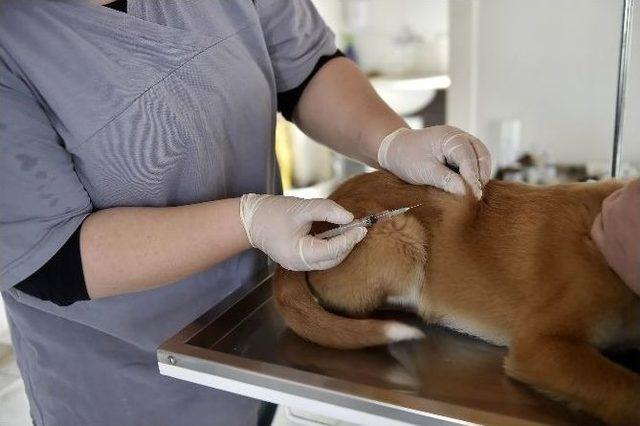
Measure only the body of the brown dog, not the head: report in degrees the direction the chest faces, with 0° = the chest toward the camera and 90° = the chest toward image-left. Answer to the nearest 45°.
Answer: approximately 270°

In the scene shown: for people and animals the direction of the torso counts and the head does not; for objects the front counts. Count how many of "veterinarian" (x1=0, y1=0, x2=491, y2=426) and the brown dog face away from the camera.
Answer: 0

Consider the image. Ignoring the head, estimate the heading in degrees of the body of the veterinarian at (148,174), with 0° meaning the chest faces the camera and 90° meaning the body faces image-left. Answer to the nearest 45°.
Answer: approximately 315°
